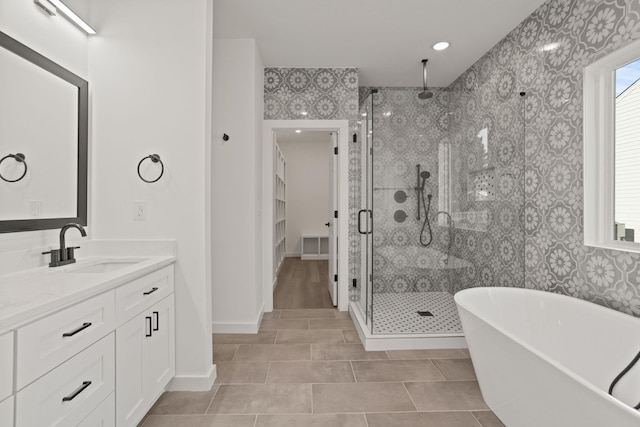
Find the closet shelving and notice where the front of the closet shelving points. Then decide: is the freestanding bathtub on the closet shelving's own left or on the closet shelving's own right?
on the closet shelving's own right

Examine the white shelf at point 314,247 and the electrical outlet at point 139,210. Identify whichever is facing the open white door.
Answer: the white shelf

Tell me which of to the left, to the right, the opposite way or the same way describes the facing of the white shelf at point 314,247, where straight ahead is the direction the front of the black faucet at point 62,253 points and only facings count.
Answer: to the right

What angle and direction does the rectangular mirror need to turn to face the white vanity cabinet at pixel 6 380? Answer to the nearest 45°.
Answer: approximately 45° to its right
